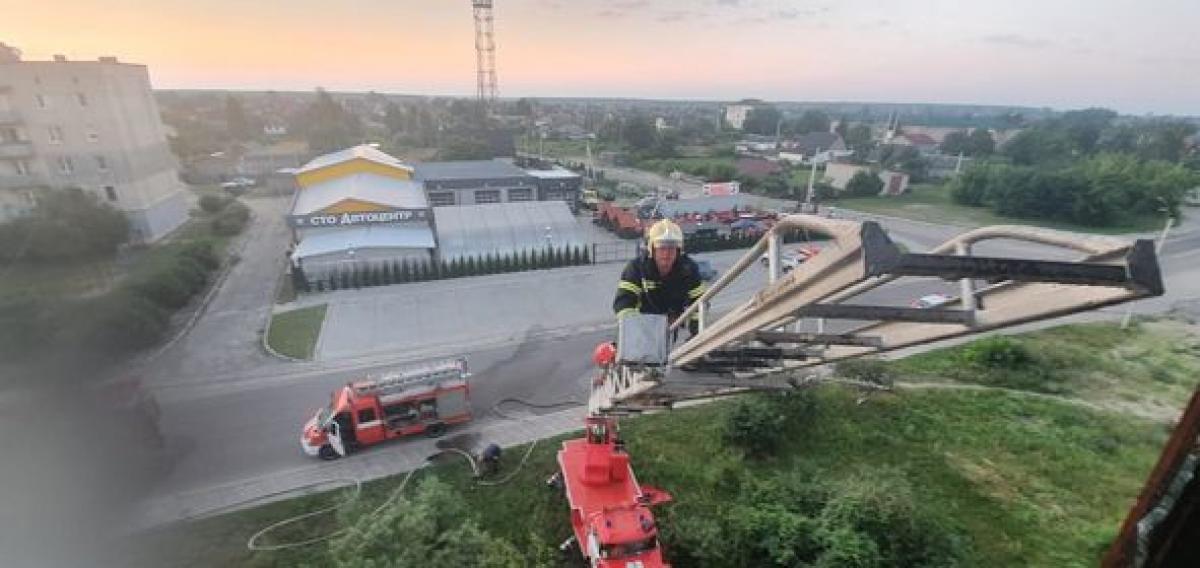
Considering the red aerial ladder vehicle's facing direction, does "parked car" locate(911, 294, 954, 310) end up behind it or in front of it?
behind

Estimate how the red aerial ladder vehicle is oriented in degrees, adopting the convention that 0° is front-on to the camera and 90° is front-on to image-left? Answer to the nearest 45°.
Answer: approximately 0°

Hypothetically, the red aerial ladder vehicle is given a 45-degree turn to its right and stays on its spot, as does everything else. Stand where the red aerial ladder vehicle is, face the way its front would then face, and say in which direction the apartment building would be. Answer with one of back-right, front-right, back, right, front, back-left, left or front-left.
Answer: front-right

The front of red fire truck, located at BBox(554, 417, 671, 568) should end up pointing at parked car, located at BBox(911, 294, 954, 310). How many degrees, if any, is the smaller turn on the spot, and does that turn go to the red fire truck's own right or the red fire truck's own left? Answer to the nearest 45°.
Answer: approximately 135° to the red fire truck's own left

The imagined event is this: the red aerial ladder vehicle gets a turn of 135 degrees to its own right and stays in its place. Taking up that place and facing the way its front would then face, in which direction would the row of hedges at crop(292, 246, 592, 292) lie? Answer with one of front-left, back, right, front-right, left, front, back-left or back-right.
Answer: front

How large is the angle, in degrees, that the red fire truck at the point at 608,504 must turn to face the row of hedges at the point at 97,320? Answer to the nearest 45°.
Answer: approximately 90° to its right

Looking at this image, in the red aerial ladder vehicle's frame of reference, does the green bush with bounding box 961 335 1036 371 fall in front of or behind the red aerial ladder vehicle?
behind

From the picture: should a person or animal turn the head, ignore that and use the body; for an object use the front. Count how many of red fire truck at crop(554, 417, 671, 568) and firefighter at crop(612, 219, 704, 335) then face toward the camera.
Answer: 2

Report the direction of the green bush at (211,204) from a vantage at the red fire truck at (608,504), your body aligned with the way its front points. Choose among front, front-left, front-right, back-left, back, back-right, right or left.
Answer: back-right
